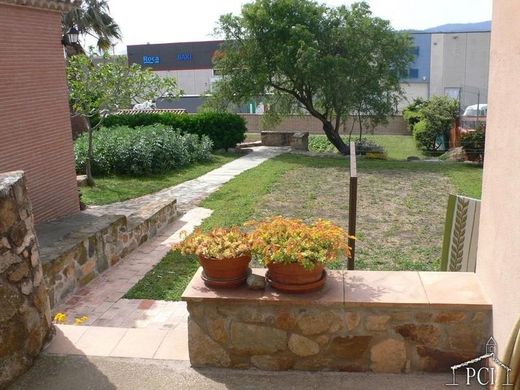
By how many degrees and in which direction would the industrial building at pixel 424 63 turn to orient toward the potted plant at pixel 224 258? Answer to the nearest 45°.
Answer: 0° — it already faces it

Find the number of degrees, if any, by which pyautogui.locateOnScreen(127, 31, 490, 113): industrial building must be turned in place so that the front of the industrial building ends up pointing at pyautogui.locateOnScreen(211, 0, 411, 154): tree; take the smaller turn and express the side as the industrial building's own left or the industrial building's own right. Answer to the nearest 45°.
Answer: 0° — it already faces it

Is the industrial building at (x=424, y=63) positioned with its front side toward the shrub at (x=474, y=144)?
yes

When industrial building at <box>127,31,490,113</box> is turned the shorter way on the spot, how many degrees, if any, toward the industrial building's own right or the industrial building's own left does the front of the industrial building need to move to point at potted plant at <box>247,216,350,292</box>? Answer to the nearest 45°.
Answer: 0° — it already faces it

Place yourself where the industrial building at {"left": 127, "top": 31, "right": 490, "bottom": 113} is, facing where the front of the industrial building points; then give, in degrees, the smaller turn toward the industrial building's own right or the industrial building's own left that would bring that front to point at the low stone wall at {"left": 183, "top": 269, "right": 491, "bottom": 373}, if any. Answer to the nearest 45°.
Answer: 0° — it already faces it

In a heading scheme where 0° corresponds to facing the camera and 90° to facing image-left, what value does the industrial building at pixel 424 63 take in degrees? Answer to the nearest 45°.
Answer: approximately 0°
